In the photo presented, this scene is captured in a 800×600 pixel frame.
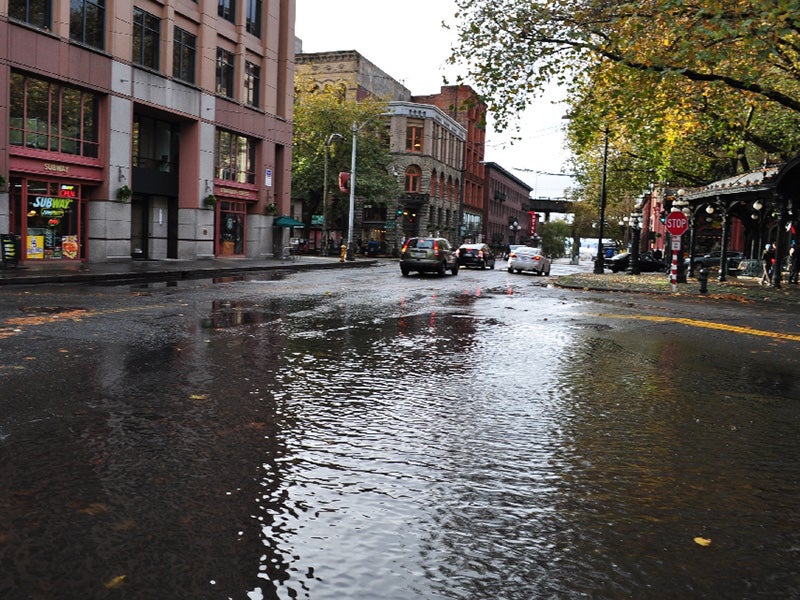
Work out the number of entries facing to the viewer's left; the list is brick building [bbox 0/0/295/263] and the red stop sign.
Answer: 0

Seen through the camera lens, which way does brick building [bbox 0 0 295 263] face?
facing the viewer and to the right of the viewer

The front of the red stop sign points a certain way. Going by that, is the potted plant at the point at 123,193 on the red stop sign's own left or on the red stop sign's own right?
on the red stop sign's own right

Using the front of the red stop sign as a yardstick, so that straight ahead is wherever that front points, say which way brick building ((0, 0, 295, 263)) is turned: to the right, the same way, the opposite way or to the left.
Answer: to the left

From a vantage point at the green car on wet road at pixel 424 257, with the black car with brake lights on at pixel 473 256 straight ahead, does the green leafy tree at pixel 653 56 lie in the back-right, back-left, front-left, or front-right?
back-right

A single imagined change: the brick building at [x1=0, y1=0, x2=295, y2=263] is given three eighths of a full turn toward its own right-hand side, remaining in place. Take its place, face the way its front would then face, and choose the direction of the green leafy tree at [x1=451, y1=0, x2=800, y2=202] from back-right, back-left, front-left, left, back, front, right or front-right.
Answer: back-left

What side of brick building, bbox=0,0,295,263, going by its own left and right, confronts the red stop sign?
front

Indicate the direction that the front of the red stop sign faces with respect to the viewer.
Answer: facing the viewer

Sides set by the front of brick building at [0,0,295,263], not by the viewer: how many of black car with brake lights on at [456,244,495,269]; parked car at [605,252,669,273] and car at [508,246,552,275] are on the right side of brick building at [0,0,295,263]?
0

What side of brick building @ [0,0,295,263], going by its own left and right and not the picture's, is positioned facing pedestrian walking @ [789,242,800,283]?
front
